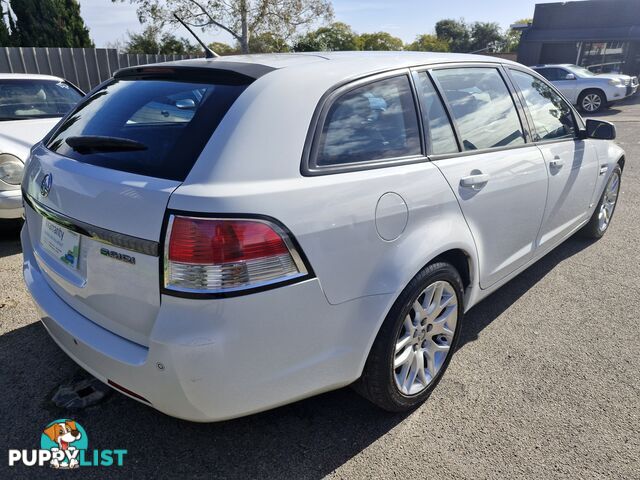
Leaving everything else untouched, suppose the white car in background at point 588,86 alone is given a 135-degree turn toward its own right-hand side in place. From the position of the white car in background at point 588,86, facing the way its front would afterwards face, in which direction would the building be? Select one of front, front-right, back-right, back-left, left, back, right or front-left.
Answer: right

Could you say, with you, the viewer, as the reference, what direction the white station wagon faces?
facing away from the viewer and to the right of the viewer

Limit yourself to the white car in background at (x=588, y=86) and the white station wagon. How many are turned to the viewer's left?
0

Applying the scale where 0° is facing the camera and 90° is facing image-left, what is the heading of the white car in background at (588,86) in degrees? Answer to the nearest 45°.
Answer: approximately 315°

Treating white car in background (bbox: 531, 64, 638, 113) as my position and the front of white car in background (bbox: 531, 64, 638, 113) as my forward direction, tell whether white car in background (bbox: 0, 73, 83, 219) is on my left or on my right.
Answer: on my right

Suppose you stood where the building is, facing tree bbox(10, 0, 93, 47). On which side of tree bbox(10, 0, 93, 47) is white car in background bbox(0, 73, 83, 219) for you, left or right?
left

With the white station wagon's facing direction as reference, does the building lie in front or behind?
in front
